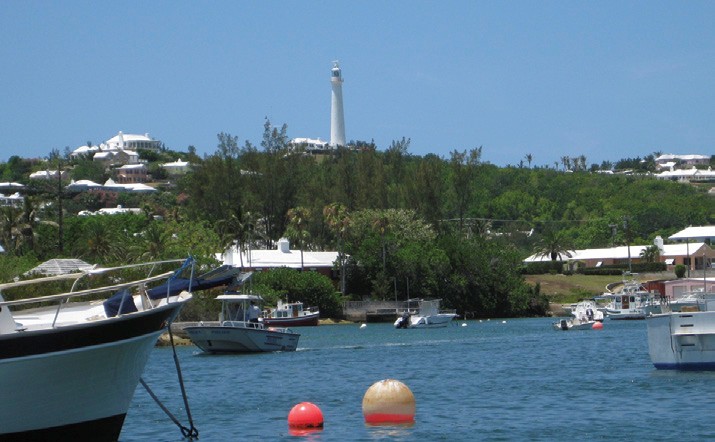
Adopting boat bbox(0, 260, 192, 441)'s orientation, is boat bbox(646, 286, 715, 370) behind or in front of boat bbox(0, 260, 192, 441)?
in front

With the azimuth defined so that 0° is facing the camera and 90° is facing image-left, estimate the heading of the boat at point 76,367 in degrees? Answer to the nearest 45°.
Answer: approximately 270°

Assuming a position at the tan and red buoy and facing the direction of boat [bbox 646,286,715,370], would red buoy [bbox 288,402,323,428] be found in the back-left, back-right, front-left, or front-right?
back-left

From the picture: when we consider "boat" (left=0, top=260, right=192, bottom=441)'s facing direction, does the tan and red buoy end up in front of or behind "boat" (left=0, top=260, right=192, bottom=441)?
in front

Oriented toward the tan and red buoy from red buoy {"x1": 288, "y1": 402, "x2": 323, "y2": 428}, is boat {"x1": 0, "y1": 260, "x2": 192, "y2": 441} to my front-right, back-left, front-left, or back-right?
back-right
